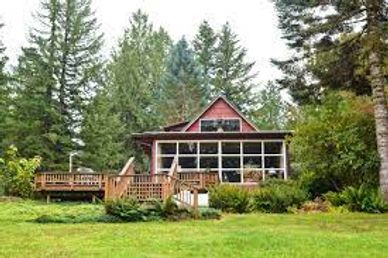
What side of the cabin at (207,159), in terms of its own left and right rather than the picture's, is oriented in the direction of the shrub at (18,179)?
right

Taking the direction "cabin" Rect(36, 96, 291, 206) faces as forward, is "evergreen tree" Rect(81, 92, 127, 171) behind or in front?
behind

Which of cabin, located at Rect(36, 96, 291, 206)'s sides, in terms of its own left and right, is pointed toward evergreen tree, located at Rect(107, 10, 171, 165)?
back

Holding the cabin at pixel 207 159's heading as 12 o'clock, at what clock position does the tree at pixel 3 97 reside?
The tree is roughly at 4 o'clock from the cabin.

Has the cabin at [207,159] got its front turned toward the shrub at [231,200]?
yes

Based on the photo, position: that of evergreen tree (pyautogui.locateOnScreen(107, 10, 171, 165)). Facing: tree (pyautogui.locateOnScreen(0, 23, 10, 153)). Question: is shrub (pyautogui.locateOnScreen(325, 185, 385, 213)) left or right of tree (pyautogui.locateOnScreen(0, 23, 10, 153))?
left

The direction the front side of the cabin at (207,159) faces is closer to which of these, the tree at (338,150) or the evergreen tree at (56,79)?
the tree

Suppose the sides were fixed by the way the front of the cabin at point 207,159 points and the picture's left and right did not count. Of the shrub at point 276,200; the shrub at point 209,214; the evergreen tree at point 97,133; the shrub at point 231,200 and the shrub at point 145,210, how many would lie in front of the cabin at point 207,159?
4

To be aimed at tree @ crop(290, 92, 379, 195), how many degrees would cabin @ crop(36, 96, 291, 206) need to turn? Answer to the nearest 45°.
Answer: approximately 45° to its left

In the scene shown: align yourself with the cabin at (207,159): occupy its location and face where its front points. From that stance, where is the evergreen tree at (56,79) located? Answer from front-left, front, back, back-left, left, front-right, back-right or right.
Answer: back-right

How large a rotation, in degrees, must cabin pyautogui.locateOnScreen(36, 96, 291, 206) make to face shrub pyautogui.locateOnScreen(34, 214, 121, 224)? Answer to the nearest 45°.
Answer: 0° — it already faces it

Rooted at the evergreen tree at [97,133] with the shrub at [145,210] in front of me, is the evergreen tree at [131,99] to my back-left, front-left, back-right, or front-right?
back-left

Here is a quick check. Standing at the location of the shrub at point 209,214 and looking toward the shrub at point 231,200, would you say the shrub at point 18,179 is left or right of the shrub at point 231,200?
left

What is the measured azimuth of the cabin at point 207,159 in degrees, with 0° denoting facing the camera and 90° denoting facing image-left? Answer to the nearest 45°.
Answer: approximately 0°
